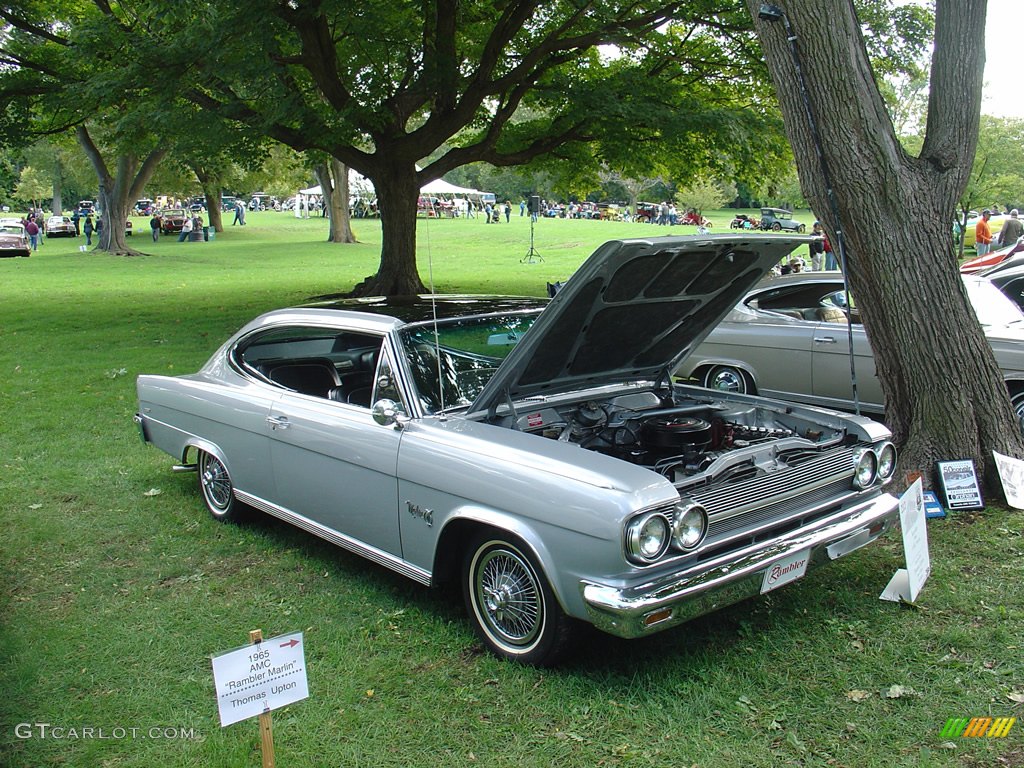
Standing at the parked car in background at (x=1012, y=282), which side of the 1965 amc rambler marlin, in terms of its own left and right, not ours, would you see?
left

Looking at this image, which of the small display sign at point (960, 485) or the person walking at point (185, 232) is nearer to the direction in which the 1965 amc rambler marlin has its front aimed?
the small display sign

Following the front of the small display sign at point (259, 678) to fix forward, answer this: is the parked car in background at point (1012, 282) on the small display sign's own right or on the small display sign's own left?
on the small display sign's own left

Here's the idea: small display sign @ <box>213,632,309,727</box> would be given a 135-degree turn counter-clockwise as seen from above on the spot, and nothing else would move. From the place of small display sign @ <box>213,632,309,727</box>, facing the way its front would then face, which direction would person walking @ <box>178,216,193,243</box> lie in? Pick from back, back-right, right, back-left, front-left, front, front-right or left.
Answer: front-left

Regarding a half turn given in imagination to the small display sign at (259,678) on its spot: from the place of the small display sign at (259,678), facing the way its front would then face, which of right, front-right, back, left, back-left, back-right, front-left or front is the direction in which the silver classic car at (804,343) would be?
front-right

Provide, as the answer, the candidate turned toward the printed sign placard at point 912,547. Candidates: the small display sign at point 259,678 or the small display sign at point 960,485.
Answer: the small display sign at point 960,485

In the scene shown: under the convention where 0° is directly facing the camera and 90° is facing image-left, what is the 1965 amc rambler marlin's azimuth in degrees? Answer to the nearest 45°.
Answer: approximately 315°

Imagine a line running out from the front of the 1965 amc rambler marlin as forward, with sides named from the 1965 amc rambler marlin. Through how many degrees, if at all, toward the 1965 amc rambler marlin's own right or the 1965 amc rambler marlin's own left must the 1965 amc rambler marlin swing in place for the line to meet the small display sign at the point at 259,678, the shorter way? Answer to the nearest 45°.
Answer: approximately 90° to the 1965 amc rambler marlin's own right

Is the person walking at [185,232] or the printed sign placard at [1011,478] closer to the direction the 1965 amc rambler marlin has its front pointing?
the printed sign placard

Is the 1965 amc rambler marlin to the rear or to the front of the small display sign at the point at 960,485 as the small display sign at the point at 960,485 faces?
to the front

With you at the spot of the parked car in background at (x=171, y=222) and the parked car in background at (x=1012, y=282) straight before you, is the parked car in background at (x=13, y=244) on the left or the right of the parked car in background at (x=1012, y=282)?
right

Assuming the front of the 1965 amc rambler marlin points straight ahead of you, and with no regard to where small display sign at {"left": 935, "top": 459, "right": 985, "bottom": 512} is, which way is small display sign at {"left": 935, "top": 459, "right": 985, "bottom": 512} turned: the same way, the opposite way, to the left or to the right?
to the right

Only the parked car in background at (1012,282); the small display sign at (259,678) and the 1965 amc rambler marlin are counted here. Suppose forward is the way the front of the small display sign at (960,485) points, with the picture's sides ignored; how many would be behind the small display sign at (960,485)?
1

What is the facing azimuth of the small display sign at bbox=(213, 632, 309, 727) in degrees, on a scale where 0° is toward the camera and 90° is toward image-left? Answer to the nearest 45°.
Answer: approximately 0°

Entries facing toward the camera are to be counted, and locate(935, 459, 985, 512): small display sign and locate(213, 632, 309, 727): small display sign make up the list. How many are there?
2

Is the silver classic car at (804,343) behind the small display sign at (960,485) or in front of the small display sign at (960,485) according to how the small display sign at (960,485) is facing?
behind
